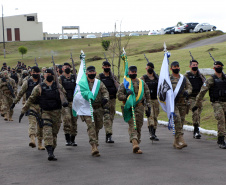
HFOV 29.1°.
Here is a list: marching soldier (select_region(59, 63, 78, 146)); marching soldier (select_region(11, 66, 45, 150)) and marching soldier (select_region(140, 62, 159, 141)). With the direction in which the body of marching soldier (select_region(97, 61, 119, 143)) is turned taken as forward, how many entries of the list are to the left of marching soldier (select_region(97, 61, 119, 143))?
1

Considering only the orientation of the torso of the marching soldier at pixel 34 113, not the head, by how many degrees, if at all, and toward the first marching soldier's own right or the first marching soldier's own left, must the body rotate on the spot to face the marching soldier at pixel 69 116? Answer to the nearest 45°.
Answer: approximately 90° to the first marching soldier's own left

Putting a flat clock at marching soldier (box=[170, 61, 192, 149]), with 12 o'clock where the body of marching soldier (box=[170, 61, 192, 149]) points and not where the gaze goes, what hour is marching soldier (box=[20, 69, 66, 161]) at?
marching soldier (box=[20, 69, 66, 161]) is roughly at 2 o'clock from marching soldier (box=[170, 61, 192, 149]).

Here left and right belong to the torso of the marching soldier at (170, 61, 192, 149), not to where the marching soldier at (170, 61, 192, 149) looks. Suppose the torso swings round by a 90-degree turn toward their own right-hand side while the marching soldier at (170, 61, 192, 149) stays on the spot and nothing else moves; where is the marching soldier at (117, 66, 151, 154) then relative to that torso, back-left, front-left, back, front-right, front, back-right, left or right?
front-left

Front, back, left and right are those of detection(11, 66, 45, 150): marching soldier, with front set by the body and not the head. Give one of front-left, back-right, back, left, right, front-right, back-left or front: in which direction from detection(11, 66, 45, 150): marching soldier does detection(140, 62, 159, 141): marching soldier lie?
left

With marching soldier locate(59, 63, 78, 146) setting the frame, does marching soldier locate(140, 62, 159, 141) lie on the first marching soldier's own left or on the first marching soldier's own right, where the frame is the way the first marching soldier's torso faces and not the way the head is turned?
on the first marching soldier's own left

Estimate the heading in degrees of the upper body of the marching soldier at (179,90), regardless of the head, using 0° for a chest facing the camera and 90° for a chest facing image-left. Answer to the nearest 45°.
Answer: approximately 0°

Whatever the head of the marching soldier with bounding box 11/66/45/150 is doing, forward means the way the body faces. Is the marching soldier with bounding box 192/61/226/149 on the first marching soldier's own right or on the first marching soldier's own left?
on the first marching soldier's own left

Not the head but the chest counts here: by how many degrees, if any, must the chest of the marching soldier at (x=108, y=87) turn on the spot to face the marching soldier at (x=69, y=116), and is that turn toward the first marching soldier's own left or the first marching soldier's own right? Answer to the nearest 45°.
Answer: approximately 45° to the first marching soldier's own right

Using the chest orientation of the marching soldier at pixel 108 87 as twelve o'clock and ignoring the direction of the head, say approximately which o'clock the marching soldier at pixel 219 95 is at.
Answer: the marching soldier at pixel 219 95 is roughly at 10 o'clock from the marching soldier at pixel 108 87.

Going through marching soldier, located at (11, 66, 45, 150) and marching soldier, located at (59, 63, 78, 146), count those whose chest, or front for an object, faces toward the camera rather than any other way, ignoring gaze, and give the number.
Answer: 2

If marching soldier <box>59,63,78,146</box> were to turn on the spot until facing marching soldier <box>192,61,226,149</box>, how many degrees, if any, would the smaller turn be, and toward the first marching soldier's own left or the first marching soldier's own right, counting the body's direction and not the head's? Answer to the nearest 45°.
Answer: approximately 90° to the first marching soldier's own left

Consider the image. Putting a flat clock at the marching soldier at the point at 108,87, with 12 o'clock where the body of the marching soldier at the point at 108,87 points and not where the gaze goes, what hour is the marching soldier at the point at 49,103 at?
the marching soldier at the point at 49,103 is roughly at 1 o'clock from the marching soldier at the point at 108,87.
